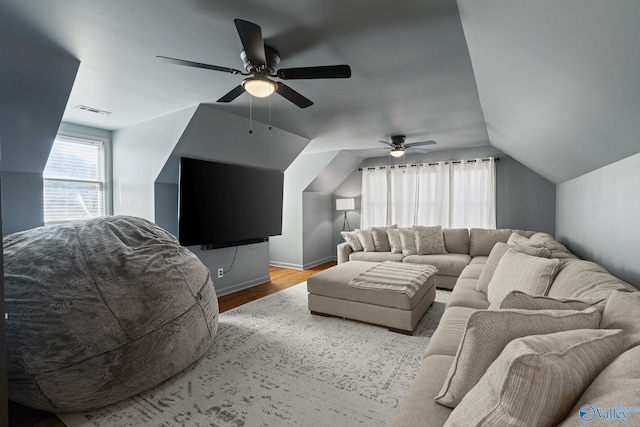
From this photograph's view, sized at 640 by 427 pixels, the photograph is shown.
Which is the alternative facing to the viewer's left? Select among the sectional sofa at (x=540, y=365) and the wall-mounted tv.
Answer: the sectional sofa

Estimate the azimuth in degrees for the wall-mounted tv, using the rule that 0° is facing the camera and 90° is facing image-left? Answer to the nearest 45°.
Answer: approximately 315°

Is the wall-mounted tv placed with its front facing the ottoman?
yes

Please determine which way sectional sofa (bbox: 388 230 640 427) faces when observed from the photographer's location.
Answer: facing to the left of the viewer

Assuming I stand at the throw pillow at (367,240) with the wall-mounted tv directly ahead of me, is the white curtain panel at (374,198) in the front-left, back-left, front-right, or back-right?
back-right

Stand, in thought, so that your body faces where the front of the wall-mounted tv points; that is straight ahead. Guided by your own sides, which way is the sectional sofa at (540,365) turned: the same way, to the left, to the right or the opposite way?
the opposite way

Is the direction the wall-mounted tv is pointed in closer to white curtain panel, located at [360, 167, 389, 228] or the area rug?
the area rug

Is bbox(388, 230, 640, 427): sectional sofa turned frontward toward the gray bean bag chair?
yes

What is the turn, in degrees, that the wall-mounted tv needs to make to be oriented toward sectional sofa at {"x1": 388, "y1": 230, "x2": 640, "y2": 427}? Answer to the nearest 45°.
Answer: approximately 45° to its right

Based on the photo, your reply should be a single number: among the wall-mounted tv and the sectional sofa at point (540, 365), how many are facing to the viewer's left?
1

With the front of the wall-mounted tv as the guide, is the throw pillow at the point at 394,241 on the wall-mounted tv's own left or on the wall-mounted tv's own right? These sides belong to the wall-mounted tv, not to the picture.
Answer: on the wall-mounted tv's own left
